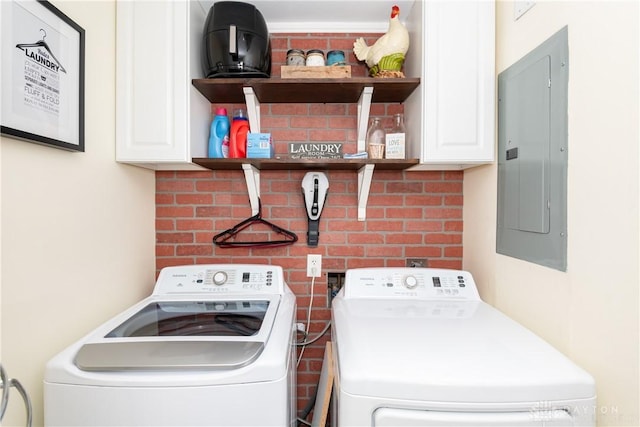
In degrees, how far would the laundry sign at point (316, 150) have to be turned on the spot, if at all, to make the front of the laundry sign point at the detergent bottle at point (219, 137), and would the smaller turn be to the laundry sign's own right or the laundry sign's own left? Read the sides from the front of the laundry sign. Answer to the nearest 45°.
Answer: approximately 90° to the laundry sign's own right

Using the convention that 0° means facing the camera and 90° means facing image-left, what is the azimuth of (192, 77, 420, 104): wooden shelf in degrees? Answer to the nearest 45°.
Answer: approximately 0°
